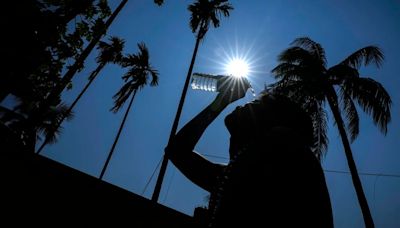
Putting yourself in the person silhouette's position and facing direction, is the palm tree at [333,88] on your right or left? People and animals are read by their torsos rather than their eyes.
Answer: on your right

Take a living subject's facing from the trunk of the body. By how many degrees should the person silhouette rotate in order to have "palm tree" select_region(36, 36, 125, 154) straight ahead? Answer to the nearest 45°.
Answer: approximately 45° to its right

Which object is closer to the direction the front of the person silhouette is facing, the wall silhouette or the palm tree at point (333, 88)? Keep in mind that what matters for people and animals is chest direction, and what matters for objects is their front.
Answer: the wall silhouette

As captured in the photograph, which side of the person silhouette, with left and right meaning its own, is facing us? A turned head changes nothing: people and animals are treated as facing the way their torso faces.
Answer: left
